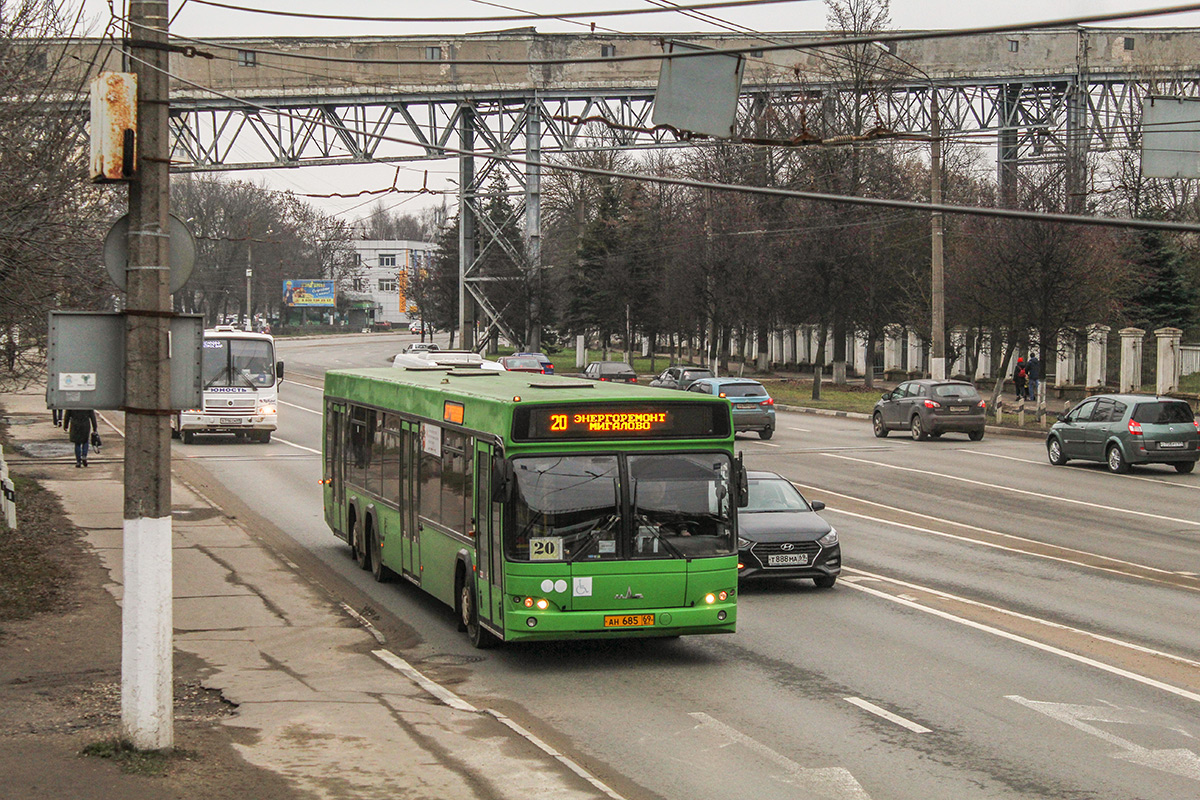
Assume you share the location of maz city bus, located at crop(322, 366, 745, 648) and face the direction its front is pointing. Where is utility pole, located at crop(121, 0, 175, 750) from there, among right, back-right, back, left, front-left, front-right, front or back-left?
right

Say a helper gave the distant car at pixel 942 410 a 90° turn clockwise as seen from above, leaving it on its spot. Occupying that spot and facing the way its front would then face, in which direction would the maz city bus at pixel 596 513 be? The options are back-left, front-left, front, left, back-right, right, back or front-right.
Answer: back-right

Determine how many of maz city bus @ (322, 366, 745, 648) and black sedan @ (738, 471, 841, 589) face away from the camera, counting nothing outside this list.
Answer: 0

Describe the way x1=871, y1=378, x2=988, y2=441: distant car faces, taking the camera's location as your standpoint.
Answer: facing away from the viewer and to the left of the viewer

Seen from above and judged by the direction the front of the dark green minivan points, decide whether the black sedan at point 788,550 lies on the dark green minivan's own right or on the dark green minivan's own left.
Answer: on the dark green minivan's own left

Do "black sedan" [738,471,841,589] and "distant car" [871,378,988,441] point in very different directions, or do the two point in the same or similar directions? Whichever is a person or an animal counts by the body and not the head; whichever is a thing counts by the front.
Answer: very different directions

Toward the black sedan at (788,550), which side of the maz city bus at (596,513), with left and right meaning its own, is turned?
left

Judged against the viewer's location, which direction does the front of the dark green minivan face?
facing away from the viewer and to the left of the viewer

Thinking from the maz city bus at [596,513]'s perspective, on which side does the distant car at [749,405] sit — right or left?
on its left

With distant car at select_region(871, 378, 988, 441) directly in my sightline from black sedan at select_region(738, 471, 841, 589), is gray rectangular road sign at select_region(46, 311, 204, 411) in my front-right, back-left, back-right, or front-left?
back-left

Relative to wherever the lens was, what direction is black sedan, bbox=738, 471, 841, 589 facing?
facing the viewer and to the right of the viewer
